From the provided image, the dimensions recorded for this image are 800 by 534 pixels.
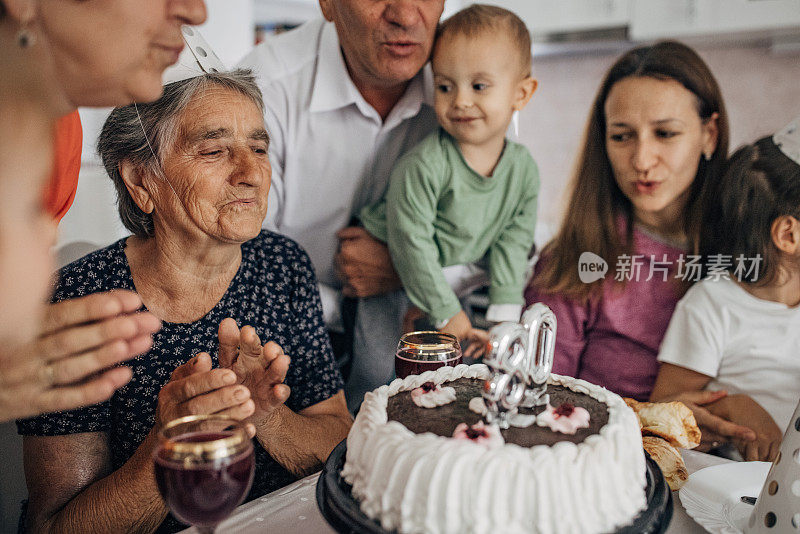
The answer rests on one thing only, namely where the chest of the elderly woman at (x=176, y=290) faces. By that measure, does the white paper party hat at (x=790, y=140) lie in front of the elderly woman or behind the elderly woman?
in front

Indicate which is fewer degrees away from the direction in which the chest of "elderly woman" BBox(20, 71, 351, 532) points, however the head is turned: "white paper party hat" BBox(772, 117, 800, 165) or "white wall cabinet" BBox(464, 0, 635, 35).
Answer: the white paper party hat

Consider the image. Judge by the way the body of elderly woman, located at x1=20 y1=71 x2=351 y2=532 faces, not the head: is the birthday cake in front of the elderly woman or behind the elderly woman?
in front

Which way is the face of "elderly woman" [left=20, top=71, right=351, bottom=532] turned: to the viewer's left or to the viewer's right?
to the viewer's right

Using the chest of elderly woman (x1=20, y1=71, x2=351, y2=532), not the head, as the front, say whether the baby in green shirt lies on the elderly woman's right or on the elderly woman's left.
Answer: on the elderly woman's left

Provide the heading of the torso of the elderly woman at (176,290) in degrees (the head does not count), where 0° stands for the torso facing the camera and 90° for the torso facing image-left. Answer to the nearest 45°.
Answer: approximately 315°

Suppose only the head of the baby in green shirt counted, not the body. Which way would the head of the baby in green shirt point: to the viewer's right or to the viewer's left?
to the viewer's left

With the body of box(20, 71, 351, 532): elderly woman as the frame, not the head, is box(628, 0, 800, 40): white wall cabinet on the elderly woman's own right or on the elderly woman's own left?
on the elderly woman's own left
